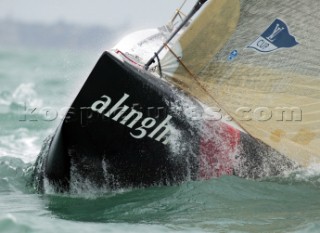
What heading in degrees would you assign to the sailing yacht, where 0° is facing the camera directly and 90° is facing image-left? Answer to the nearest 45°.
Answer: approximately 45°
